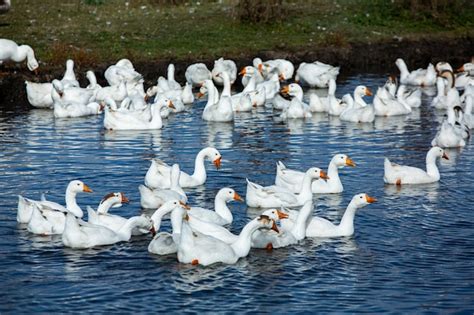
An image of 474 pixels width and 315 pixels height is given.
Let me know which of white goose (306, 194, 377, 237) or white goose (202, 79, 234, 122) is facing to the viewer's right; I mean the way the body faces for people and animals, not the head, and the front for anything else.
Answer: white goose (306, 194, 377, 237)

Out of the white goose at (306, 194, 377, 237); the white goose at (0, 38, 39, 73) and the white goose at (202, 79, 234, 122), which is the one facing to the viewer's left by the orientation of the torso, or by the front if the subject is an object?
the white goose at (202, 79, 234, 122)

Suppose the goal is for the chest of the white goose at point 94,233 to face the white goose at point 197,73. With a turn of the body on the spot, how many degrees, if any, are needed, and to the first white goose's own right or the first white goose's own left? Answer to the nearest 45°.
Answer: approximately 90° to the first white goose's own left

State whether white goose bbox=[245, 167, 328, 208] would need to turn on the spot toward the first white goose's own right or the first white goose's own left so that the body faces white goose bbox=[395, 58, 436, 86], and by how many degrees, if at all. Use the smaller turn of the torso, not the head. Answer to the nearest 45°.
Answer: approximately 90° to the first white goose's own left

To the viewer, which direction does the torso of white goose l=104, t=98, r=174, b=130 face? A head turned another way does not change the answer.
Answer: to the viewer's right

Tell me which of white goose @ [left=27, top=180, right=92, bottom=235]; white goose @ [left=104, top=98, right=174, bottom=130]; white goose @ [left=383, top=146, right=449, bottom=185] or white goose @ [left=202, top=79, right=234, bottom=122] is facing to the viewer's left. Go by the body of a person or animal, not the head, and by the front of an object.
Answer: white goose @ [left=202, top=79, right=234, bottom=122]

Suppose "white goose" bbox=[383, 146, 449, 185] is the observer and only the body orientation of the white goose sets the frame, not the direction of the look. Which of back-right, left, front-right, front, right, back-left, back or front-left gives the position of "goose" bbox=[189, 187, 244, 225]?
back-right

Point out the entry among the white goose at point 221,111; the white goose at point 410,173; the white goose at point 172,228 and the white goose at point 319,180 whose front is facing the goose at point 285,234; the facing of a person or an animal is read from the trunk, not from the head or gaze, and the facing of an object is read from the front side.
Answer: the white goose at point 172,228

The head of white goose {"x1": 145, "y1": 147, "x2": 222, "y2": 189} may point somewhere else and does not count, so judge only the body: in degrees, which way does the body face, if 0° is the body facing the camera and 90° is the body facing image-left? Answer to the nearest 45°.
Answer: approximately 270°

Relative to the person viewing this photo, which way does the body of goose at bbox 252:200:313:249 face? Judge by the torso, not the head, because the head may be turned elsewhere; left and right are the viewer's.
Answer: facing to the right of the viewer

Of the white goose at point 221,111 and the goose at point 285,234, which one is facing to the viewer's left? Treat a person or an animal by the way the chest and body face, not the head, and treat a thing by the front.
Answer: the white goose

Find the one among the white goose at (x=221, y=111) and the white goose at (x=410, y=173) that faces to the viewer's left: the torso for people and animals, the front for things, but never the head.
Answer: the white goose at (x=221, y=111)

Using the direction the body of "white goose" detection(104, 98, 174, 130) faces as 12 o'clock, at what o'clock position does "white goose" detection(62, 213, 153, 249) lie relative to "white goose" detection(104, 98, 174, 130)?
"white goose" detection(62, 213, 153, 249) is roughly at 3 o'clock from "white goose" detection(104, 98, 174, 130).

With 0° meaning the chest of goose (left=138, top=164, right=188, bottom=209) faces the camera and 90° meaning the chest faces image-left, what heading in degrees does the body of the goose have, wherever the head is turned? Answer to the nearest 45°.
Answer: approximately 270°

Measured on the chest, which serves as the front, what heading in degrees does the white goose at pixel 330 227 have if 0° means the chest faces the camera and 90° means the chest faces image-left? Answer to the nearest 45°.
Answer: approximately 270°

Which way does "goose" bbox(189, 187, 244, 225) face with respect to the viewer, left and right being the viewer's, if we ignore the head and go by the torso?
facing to the right of the viewer

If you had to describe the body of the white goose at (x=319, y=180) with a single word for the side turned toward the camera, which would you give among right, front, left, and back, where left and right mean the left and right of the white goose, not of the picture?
right

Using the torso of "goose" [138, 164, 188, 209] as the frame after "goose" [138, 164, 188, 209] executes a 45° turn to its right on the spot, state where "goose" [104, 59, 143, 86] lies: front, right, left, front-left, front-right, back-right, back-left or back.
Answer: back-left

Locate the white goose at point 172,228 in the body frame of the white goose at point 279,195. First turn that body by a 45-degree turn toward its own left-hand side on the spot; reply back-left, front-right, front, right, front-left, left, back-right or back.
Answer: back

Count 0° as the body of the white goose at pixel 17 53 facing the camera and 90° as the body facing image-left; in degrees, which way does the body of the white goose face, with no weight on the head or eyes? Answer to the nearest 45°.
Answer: approximately 270°
